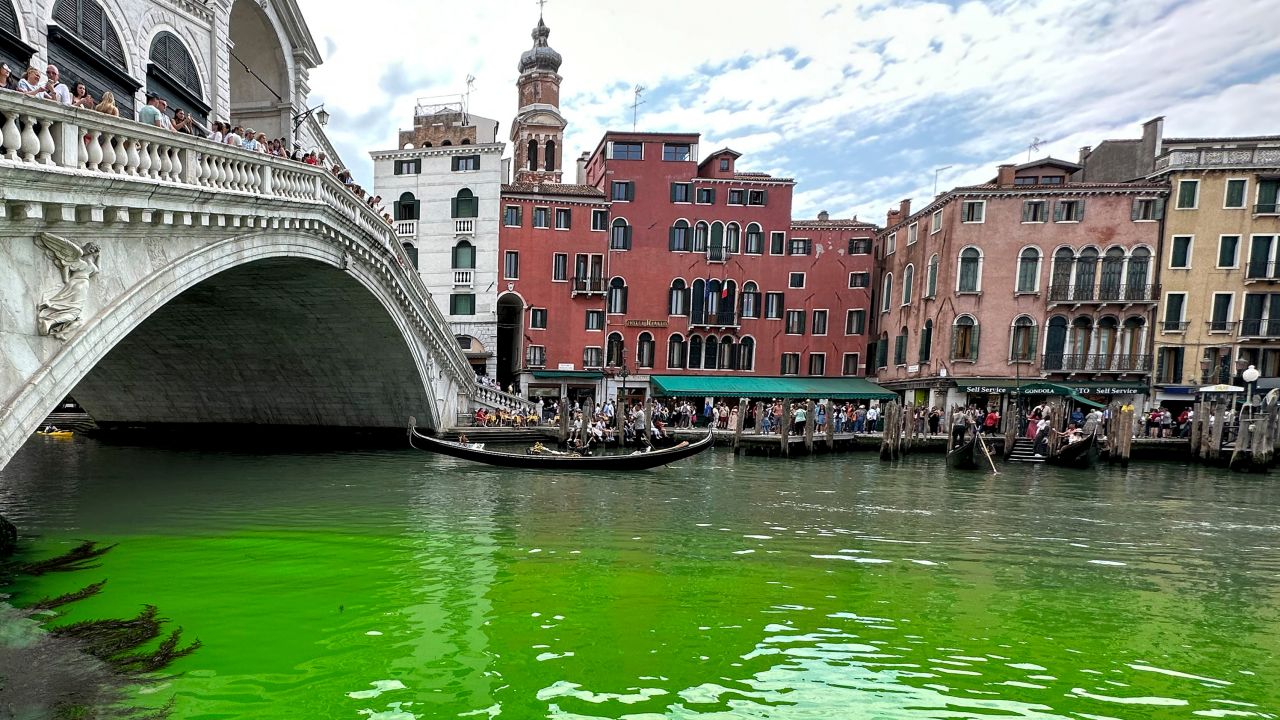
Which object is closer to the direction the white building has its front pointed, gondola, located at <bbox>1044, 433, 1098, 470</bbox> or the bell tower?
the gondola

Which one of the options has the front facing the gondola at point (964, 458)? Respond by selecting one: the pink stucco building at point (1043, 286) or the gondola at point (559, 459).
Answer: the pink stucco building

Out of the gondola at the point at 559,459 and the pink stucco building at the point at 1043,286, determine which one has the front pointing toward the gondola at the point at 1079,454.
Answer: the pink stucco building

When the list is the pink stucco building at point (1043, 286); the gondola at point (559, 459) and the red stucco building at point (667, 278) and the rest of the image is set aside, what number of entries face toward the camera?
2

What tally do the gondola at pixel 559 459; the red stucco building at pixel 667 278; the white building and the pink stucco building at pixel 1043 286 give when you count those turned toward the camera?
3

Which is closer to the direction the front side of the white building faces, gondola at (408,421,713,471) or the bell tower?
the gondola

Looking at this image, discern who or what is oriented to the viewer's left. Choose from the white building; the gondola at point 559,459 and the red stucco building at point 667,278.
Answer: the gondola

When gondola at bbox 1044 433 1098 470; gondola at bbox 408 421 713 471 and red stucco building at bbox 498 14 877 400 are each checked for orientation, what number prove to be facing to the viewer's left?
1

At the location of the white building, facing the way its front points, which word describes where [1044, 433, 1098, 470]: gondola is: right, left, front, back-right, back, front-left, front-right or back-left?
front-left

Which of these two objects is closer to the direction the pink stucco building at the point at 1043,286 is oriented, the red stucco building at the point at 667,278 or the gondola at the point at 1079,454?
the gondola

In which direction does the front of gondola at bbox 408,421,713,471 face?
to the viewer's left

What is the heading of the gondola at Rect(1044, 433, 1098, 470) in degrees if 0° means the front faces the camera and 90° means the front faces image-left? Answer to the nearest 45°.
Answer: approximately 315°

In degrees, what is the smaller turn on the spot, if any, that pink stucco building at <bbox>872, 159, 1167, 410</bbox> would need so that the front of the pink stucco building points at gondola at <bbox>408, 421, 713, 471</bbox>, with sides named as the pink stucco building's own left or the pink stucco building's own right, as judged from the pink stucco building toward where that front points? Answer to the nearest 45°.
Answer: approximately 45° to the pink stucco building's own right
